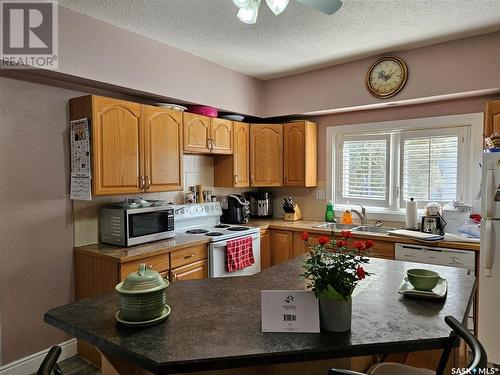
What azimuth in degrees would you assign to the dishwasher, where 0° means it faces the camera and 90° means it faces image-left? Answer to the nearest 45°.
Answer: approximately 45°

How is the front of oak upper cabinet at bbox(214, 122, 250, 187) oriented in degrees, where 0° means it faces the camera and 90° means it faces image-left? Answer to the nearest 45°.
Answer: approximately 315°

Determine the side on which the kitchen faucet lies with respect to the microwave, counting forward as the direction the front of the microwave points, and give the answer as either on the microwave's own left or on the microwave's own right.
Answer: on the microwave's own left

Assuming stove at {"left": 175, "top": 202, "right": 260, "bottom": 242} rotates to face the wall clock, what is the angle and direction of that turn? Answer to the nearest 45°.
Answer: approximately 45° to its left

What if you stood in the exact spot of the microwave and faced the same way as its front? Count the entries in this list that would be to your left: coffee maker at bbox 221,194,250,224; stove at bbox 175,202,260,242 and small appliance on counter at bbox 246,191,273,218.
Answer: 3

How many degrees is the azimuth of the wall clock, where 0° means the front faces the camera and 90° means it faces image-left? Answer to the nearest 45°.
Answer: approximately 45°

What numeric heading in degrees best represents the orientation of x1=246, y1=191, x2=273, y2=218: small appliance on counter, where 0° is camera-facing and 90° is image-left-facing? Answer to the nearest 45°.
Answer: approximately 0°
